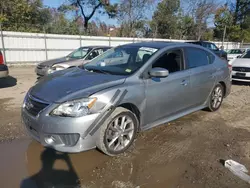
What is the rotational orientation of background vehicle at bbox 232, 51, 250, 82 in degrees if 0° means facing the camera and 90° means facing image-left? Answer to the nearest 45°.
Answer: approximately 45°

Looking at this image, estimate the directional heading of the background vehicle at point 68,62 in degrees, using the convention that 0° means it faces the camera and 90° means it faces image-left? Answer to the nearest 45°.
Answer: approximately 45°

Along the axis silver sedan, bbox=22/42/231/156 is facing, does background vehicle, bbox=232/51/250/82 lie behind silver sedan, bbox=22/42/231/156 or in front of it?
behind

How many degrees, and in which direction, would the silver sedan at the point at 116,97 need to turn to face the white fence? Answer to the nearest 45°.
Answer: approximately 90° to its right

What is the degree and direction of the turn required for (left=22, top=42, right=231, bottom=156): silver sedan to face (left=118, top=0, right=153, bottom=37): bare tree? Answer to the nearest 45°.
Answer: approximately 135° to its right

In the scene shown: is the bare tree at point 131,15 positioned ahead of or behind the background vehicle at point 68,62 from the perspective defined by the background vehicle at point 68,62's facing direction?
behind

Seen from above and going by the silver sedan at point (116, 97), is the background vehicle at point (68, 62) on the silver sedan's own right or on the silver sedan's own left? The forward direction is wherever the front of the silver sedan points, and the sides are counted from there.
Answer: on the silver sedan's own right

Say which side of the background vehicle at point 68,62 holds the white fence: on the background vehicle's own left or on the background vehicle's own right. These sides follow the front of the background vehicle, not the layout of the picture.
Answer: on the background vehicle's own right

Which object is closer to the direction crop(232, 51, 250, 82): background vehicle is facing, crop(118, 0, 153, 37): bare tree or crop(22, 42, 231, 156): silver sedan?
the silver sedan
